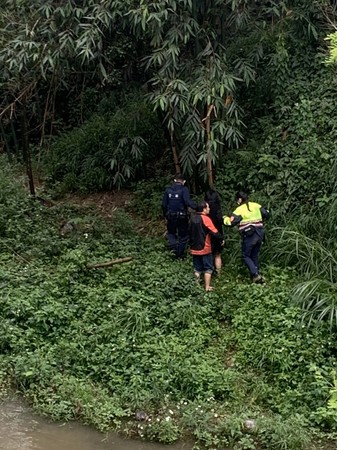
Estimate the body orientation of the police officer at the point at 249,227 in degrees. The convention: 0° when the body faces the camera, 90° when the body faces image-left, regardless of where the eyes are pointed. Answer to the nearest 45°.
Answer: approximately 135°

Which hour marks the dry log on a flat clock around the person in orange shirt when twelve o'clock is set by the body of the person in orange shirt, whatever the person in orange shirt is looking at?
The dry log is roughly at 8 o'clock from the person in orange shirt.

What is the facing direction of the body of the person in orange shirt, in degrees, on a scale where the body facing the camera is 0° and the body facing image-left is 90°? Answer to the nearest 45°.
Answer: approximately 225°

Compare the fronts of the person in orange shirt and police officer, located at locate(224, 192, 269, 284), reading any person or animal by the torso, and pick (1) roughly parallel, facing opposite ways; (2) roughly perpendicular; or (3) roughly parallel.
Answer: roughly perpendicular

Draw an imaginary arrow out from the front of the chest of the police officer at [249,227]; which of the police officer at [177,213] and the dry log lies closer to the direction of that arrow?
the police officer

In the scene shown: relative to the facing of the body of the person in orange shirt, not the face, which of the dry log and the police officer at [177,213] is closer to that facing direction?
the police officer

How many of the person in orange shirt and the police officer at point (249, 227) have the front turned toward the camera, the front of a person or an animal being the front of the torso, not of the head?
0

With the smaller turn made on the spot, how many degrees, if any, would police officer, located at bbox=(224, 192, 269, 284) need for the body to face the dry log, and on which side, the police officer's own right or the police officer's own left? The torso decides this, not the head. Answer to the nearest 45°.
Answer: approximately 45° to the police officer's own left

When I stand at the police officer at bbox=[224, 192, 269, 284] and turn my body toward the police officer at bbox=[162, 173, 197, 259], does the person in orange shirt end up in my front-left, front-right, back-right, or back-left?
front-left

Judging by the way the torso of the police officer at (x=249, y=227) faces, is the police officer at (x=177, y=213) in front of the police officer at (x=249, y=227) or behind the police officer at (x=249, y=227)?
in front
